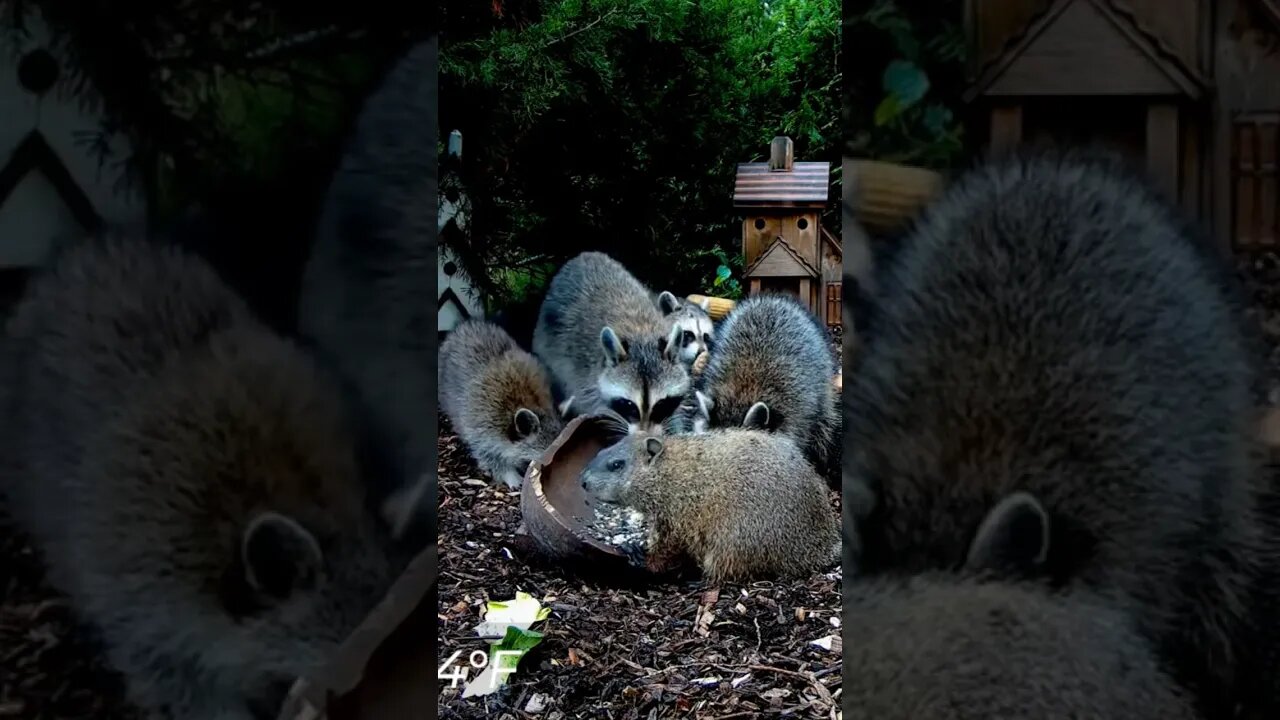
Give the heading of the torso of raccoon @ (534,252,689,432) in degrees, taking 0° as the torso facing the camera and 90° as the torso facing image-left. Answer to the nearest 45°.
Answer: approximately 315°

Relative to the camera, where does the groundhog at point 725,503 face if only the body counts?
to the viewer's left
